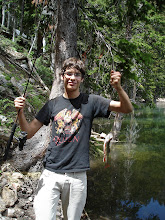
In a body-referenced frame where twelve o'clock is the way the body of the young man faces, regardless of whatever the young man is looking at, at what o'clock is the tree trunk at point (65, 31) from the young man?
The tree trunk is roughly at 6 o'clock from the young man.

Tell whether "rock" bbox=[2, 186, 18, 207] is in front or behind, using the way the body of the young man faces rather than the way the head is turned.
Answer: behind

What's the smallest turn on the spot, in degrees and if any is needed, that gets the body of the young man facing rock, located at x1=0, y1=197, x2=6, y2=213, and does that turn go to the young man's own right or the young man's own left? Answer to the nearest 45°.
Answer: approximately 135° to the young man's own right

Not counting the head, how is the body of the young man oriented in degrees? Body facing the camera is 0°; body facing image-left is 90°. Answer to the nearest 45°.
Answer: approximately 0°
